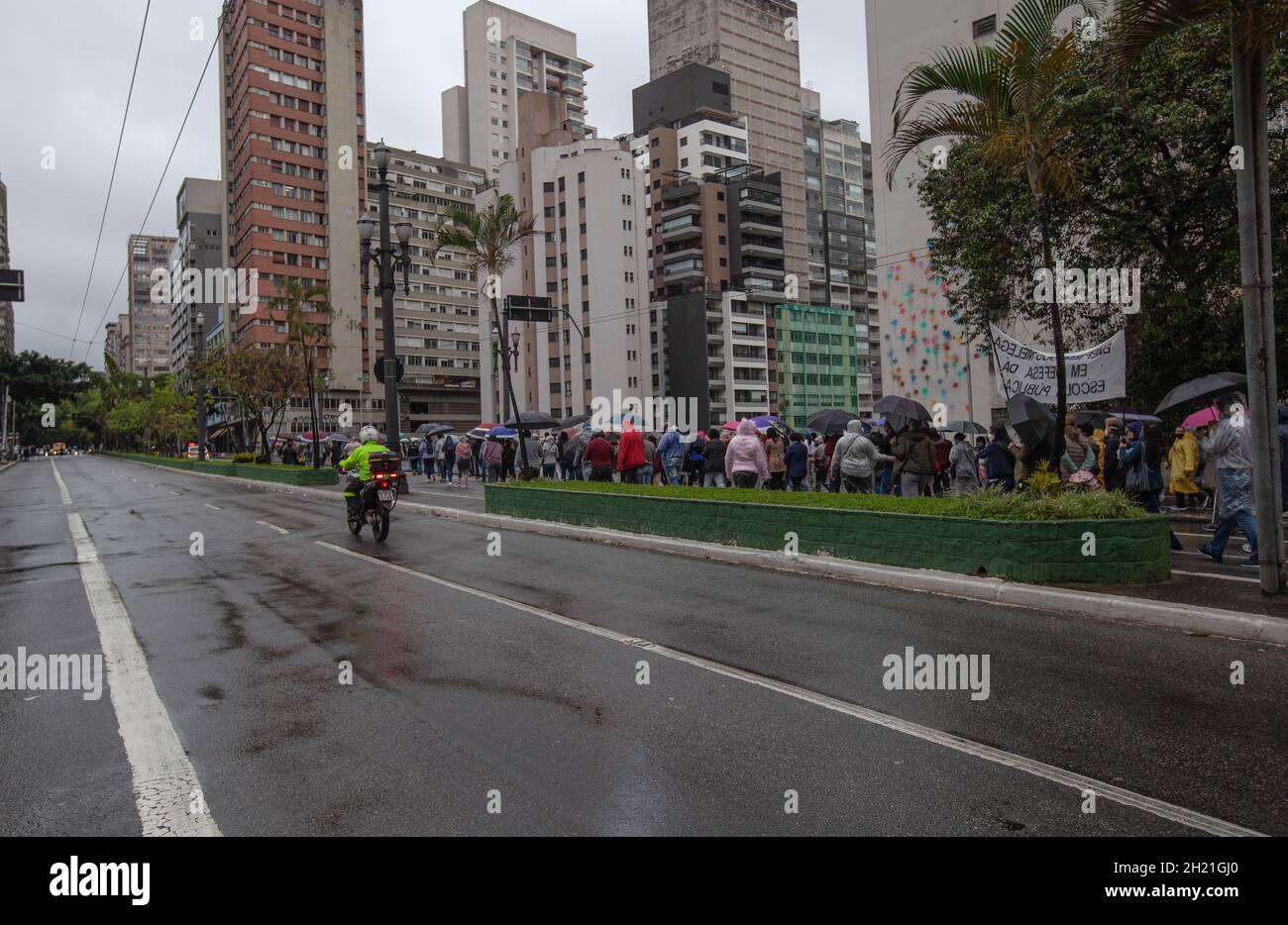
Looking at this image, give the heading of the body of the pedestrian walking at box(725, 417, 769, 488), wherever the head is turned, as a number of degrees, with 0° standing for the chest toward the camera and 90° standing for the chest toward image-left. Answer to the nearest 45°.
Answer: approximately 180°

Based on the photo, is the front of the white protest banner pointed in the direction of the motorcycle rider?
no

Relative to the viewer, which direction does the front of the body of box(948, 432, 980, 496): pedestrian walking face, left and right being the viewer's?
facing away from the viewer and to the left of the viewer

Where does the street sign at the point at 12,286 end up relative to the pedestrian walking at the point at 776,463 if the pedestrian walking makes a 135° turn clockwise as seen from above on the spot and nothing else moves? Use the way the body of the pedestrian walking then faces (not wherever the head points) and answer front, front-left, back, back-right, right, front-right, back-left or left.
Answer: back

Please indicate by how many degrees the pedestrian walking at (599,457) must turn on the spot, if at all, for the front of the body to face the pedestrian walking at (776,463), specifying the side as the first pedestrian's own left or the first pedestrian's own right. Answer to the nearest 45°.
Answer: approximately 135° to the first pedestrian's own right

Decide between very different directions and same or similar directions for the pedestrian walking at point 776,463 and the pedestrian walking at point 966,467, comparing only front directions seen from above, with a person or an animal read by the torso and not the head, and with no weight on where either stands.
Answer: same or similar directions

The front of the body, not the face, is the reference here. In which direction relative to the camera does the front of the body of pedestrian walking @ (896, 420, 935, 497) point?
away from the camera

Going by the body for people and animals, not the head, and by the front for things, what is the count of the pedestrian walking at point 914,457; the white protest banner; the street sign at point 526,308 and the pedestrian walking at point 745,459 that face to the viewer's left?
0

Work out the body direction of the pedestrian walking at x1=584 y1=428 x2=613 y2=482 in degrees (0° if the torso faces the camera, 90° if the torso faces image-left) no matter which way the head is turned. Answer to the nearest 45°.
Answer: approximately 135°

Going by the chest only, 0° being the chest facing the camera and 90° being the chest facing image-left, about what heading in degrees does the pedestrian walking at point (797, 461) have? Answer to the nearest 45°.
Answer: approximately 135°

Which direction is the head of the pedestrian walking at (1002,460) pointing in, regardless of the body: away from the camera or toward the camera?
away from the camera

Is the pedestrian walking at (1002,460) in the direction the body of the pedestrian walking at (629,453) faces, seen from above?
no

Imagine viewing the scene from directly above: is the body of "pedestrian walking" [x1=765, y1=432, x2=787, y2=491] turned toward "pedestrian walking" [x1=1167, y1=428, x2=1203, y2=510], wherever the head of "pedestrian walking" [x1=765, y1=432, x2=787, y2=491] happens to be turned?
no

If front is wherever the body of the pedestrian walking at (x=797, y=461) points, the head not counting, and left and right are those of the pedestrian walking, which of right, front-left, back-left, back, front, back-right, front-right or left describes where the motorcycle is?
left

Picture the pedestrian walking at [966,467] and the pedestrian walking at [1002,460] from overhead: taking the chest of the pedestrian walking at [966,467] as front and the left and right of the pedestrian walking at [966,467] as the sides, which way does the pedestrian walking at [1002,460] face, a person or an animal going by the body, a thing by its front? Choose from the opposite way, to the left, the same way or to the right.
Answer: the same way

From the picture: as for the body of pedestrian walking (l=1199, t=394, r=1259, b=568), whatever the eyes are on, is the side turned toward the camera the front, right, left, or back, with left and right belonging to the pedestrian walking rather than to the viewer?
left

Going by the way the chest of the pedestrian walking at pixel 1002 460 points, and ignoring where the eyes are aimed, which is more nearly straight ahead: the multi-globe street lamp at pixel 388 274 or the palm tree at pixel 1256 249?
the multi-globe street lamp
